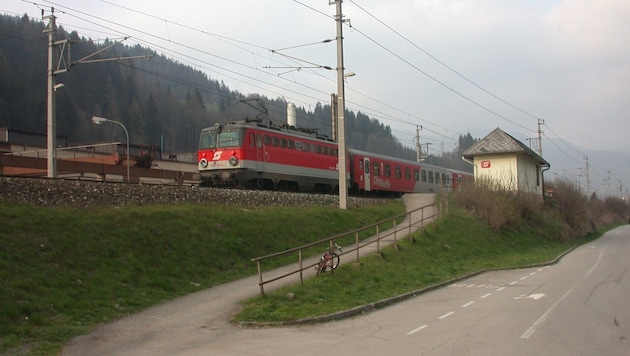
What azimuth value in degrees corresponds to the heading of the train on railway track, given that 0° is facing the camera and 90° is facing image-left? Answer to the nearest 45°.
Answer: approximately 45°

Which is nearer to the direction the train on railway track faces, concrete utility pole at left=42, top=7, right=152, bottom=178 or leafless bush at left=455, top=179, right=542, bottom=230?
the concrete utility pole

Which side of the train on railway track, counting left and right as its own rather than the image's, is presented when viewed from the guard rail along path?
left

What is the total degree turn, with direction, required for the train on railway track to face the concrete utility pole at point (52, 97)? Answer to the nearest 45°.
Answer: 0° — it already faces it

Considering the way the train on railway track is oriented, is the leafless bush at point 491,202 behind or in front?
behind

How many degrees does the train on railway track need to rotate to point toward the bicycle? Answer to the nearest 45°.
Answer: approximately 45° to its left

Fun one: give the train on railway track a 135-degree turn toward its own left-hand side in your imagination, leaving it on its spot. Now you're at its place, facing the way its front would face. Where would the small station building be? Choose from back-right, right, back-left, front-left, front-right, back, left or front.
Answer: front-left

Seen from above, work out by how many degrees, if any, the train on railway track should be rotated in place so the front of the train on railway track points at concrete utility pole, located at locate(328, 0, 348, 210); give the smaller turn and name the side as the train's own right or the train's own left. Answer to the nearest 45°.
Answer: approximately 90° to the train's own left
